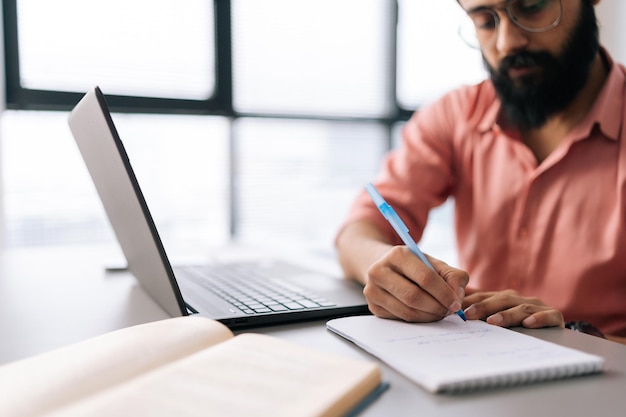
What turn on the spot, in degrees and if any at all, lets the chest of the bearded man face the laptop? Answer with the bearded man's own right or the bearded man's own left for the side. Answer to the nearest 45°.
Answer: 0° — they already face it

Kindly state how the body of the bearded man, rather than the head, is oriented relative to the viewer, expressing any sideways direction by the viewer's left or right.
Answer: facing the viewer and to the left of the viewer

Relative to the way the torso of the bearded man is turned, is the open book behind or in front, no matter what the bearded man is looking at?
in front

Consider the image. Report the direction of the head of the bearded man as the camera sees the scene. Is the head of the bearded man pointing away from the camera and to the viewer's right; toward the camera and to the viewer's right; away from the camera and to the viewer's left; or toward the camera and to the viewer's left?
toward the camera and to the viewer's left

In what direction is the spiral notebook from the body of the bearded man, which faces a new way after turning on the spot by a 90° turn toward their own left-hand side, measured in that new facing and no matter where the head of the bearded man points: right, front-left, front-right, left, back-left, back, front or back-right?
front-right
